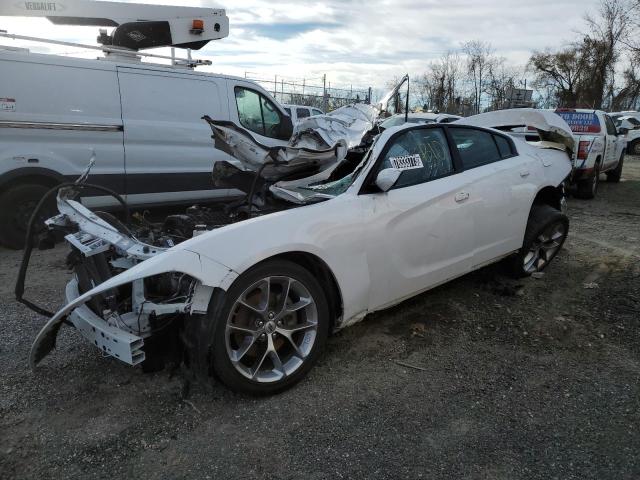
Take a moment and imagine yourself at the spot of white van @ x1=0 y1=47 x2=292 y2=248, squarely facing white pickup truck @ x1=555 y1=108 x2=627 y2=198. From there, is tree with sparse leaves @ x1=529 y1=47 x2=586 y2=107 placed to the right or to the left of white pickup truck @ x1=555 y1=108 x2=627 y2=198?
left

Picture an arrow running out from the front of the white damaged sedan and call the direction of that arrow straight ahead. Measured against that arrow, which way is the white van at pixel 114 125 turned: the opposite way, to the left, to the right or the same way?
the opposite way

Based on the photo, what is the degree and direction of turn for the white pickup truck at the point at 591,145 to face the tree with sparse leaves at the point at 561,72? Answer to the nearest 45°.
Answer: approximately 45° to its left

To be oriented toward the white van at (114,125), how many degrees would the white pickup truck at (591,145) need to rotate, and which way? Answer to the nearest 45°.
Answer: approximately 180°

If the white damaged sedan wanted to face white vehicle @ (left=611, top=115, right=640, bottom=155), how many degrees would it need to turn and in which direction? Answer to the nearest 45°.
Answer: approximately 180°

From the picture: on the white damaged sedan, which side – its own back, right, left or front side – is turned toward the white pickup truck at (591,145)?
back

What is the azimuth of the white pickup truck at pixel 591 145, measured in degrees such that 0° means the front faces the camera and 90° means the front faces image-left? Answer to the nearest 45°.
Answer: approximately 225°

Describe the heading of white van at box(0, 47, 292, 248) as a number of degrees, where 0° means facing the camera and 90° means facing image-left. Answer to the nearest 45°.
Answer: approximately 225°
